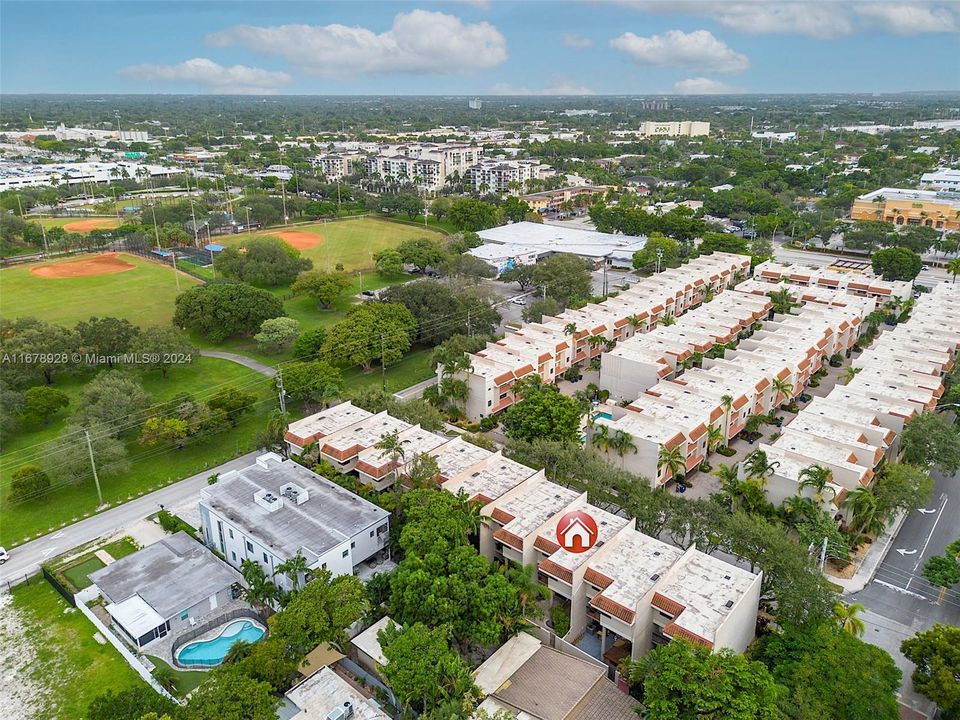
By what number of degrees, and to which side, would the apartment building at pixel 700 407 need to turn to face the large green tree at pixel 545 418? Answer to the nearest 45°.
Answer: approximately 90° to its right

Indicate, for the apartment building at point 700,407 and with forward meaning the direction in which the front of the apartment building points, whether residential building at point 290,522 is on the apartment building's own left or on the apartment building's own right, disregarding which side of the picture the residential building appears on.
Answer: on the apartment building's own right

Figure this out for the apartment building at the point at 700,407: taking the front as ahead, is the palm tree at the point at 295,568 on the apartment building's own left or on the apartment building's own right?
on the apartment building's own right
